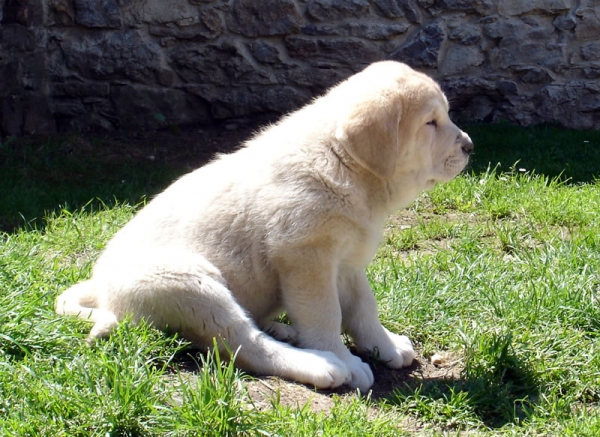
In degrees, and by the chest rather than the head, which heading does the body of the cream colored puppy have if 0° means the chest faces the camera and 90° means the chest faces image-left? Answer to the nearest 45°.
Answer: approximately 270°
